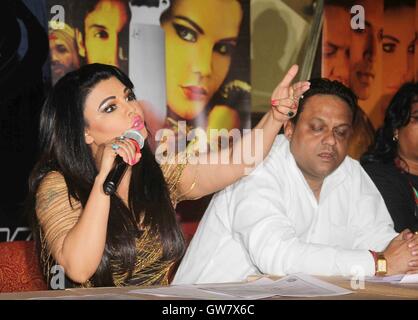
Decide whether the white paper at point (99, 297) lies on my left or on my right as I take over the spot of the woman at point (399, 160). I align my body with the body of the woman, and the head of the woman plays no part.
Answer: on my right

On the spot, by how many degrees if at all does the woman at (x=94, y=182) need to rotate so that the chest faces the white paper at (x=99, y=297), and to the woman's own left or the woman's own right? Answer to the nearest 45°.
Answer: approximately 45° to the woman's own right

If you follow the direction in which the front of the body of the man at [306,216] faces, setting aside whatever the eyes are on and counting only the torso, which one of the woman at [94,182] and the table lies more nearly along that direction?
the table

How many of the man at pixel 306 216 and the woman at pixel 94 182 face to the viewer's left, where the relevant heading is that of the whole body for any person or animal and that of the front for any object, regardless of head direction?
0

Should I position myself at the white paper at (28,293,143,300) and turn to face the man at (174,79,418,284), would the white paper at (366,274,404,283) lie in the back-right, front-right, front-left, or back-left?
front-right

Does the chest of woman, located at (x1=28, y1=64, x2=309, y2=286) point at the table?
yes

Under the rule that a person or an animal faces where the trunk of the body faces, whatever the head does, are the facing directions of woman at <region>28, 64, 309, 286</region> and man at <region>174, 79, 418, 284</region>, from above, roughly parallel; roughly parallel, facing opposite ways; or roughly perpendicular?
roughly parallel

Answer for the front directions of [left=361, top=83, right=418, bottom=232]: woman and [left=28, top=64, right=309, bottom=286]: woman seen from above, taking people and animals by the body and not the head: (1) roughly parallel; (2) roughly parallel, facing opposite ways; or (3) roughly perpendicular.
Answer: roughly parallel

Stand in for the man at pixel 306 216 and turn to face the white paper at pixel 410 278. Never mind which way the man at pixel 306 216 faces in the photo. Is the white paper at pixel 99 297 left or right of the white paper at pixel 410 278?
right

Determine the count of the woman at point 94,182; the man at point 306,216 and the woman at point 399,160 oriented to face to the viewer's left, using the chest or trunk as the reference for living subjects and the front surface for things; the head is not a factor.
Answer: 0

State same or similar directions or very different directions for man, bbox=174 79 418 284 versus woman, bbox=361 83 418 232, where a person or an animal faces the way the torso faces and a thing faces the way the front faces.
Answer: same or similar directions

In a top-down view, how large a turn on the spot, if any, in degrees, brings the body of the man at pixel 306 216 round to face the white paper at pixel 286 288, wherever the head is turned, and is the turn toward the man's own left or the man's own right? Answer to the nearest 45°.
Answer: approximately 45° to the man's own right

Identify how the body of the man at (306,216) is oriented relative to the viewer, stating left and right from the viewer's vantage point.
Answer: facing the viewer and to the right of the viewer

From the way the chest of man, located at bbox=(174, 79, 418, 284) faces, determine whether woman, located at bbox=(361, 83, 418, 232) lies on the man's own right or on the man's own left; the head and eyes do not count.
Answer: on the man's own left

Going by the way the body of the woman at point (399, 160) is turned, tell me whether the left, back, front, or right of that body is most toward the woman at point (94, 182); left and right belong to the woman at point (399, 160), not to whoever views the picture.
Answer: right

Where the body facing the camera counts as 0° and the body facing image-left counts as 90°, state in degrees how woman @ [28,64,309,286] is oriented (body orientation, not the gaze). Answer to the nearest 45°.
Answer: approximately 315°
